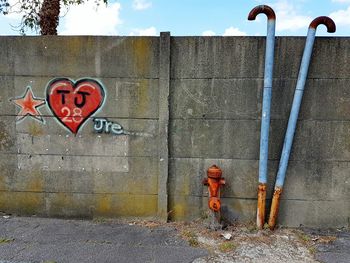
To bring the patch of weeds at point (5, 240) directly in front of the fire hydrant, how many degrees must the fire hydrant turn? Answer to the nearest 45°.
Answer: approximately 90° to its right

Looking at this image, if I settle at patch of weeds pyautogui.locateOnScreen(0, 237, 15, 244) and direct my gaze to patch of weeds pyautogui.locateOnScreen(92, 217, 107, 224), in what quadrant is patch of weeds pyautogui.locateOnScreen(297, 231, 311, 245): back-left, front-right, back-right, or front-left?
front-right

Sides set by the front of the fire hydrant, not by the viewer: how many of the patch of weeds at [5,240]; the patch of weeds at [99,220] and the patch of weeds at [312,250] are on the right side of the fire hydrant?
2

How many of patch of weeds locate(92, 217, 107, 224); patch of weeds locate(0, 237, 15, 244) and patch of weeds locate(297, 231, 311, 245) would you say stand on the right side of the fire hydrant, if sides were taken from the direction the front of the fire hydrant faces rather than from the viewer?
2

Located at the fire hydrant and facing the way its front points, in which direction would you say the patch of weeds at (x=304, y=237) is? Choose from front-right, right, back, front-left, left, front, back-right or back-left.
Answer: left

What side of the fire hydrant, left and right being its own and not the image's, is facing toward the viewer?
front

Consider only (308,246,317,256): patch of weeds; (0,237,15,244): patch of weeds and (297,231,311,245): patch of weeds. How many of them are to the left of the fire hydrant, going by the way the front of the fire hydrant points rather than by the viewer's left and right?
2

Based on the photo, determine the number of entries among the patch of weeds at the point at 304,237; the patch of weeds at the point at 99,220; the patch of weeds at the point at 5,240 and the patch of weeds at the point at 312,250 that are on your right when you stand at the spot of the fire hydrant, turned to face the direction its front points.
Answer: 2

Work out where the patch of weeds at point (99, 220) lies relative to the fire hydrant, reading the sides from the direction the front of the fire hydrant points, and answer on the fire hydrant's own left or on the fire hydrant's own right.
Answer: on the fire hydrant's own right
